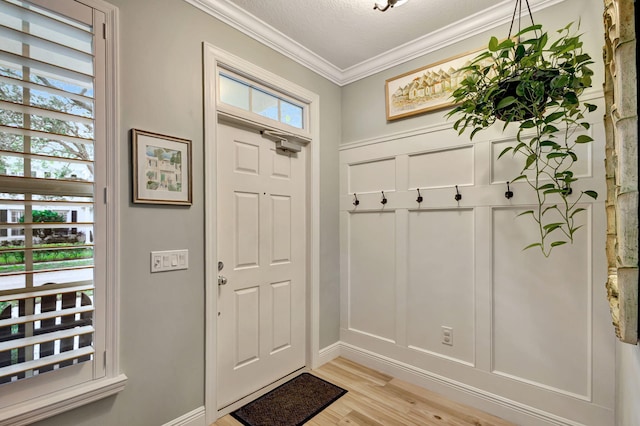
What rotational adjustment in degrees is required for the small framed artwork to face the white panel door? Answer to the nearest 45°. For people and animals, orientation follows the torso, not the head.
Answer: approximately 90° to its left

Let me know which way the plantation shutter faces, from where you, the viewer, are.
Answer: facing the viewer and to the right of the viewer

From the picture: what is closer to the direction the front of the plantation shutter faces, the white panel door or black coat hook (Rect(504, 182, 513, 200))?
the black coat hook

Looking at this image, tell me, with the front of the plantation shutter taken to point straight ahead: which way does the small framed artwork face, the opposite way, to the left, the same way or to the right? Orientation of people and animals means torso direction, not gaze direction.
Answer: the same way

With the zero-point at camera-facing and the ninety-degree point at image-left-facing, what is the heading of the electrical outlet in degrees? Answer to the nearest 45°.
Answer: approximately 45°

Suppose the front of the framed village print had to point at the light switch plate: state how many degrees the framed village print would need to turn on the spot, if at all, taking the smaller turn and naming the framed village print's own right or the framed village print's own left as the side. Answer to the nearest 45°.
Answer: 0° — it already faces it

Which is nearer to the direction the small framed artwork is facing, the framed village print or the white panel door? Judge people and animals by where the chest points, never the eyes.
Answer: the framed village print

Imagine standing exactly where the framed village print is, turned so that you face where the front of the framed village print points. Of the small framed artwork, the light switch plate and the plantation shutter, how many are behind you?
0

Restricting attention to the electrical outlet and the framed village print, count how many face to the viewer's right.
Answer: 0

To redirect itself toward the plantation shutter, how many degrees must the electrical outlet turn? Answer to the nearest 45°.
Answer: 0° — it already faces it
